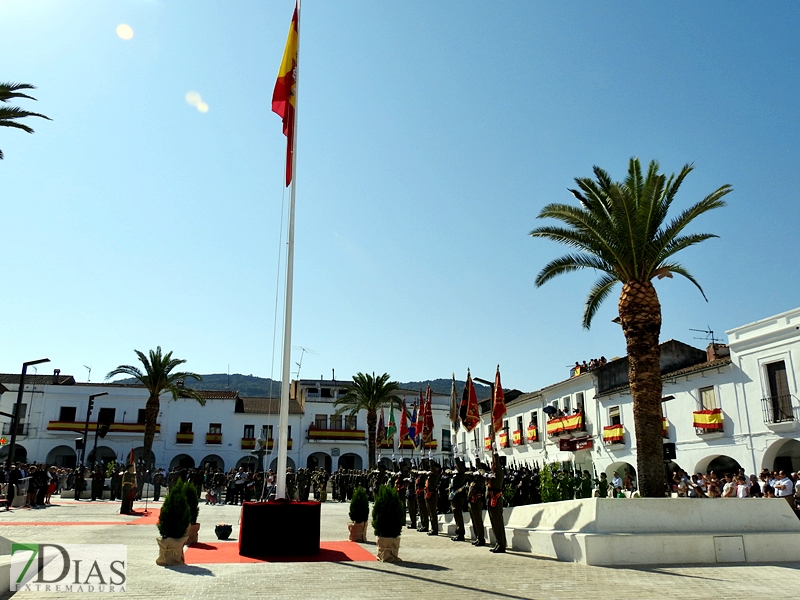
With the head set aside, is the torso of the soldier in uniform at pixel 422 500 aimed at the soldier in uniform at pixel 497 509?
no

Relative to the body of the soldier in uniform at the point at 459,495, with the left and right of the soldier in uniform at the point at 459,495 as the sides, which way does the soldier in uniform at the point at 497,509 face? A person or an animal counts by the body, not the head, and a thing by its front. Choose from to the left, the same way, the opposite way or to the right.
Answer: the same way

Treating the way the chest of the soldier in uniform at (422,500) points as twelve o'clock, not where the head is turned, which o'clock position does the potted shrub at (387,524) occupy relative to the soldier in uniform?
The potted shrub is roughly at 9 o'clock from the soldier in uniform.

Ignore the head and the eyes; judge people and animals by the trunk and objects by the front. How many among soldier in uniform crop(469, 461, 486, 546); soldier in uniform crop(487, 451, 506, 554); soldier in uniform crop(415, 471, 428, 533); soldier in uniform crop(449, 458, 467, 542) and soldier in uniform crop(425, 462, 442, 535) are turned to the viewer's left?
5

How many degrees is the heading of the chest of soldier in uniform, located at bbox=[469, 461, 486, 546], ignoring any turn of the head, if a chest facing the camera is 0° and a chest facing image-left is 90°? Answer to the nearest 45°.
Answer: approximately 90°

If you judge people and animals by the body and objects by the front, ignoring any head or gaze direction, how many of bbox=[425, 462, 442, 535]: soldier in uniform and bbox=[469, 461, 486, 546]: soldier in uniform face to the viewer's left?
2

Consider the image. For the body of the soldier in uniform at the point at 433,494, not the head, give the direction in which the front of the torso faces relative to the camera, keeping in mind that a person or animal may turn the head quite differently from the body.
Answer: to the viewer's left

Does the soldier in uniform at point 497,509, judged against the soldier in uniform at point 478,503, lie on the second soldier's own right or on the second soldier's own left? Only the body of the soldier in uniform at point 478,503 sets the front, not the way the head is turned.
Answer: on the second soldier's own left

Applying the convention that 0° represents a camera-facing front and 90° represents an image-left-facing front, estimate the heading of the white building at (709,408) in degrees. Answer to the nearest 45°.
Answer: approximately 45°

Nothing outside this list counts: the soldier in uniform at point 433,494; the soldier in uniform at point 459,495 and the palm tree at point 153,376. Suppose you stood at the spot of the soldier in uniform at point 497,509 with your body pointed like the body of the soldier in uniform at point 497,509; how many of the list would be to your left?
0

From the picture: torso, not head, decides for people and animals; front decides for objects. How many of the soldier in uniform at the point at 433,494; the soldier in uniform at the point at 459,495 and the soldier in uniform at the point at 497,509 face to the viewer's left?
3

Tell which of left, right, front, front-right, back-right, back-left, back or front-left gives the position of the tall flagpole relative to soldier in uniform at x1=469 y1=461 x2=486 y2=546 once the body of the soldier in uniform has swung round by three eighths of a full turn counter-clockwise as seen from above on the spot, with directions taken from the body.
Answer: right

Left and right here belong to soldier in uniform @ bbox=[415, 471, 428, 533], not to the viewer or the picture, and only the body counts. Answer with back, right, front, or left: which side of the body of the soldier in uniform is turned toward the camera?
left

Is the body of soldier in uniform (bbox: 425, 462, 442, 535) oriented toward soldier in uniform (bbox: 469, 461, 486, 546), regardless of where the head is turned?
no

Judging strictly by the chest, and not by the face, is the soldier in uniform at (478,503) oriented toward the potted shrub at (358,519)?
yes

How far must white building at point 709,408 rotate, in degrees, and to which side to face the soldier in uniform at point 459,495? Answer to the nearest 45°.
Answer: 0° — it already faces them

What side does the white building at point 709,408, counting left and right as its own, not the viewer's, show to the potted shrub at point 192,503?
front

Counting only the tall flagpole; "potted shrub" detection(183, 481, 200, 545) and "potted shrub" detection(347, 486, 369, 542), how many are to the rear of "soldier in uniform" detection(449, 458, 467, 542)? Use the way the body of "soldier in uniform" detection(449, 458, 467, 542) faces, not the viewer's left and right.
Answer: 0

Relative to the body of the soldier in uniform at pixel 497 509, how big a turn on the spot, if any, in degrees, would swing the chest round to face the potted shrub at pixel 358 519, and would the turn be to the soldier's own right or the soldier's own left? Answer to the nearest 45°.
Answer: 0° — they already face it

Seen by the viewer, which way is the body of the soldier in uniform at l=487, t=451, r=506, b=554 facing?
to the viewer's left
